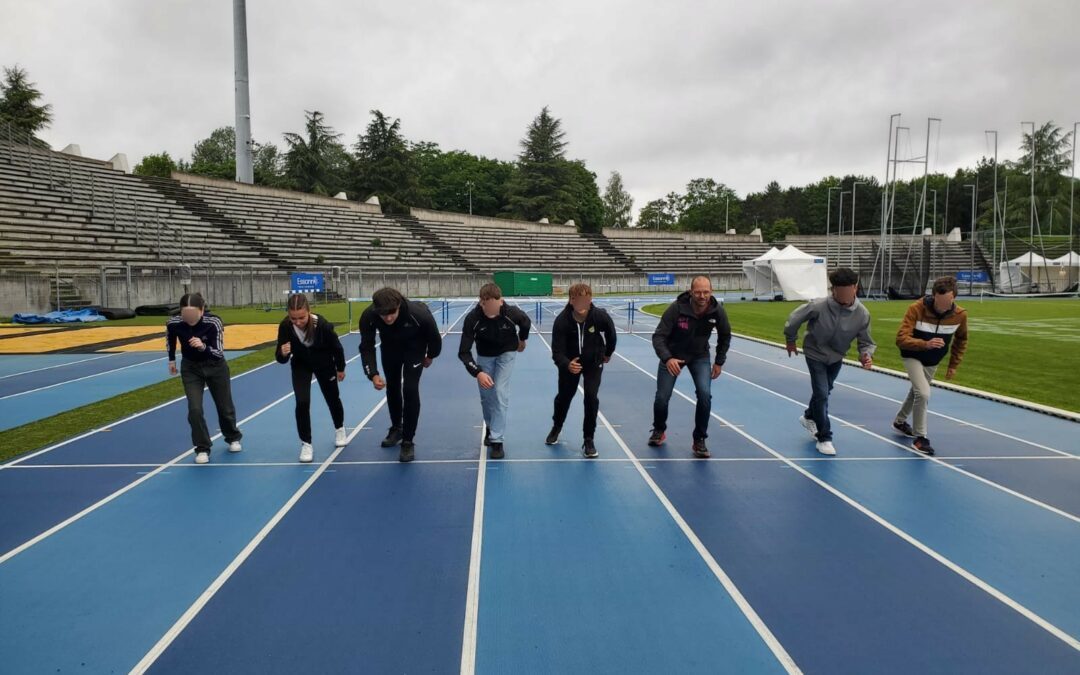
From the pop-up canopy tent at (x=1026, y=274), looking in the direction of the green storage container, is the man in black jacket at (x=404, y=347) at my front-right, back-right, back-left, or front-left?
front-left

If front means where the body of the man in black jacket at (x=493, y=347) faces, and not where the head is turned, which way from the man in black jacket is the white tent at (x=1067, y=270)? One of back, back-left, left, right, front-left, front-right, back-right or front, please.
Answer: back-left

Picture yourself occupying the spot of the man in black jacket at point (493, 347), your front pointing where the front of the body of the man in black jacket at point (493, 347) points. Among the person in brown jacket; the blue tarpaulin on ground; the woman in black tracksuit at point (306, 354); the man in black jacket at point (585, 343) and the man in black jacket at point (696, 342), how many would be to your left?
3

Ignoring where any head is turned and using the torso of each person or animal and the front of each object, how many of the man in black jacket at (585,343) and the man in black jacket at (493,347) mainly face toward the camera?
2

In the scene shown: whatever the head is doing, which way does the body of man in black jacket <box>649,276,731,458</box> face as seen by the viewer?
toward the camera

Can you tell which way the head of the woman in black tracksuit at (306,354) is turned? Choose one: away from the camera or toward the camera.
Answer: toward the camera

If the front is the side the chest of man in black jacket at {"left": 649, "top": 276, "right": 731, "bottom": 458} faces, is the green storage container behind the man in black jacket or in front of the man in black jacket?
behind

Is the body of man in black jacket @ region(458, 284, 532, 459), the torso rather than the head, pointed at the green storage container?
no

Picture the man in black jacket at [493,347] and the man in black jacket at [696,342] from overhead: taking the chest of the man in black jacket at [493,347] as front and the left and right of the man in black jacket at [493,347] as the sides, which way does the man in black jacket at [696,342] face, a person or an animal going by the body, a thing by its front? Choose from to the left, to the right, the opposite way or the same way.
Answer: the same way

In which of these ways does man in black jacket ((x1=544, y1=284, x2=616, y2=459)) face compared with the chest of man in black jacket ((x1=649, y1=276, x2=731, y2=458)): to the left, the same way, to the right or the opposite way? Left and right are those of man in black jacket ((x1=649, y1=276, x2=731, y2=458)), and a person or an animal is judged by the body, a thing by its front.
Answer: the same way

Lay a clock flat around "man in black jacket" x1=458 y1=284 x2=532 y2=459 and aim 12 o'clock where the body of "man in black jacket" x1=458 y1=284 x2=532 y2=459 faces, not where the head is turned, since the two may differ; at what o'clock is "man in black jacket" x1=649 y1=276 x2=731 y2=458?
"man in black jacket" x1=649 y1=276 x2=731 y2=458 is roughly at 9 o'clock from "man in black jacket" x1=458 y1=284 x2=532 y2=459.

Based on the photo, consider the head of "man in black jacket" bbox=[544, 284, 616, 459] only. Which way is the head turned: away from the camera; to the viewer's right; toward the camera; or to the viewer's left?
toward the camera

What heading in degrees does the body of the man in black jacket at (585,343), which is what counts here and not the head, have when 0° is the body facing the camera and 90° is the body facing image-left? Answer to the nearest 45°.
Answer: approximately 0°

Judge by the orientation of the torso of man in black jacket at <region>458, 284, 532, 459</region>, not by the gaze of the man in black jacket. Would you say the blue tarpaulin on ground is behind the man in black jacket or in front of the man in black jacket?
behind

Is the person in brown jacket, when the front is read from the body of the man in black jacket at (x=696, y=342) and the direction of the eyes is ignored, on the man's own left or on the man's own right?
on the man's own left

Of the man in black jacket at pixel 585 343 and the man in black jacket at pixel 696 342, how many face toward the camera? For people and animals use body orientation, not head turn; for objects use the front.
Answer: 2

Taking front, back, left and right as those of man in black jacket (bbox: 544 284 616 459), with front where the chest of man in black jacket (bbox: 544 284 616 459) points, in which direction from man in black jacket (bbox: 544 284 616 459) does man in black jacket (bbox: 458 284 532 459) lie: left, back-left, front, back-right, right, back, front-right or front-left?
right

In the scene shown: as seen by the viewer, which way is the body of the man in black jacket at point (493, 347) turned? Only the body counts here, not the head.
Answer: toward the camera

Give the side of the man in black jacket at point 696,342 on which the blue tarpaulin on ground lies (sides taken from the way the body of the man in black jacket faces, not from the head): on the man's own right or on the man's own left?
on the man's own right

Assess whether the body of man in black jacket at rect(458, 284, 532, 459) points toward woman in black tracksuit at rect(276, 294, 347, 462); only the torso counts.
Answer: no
